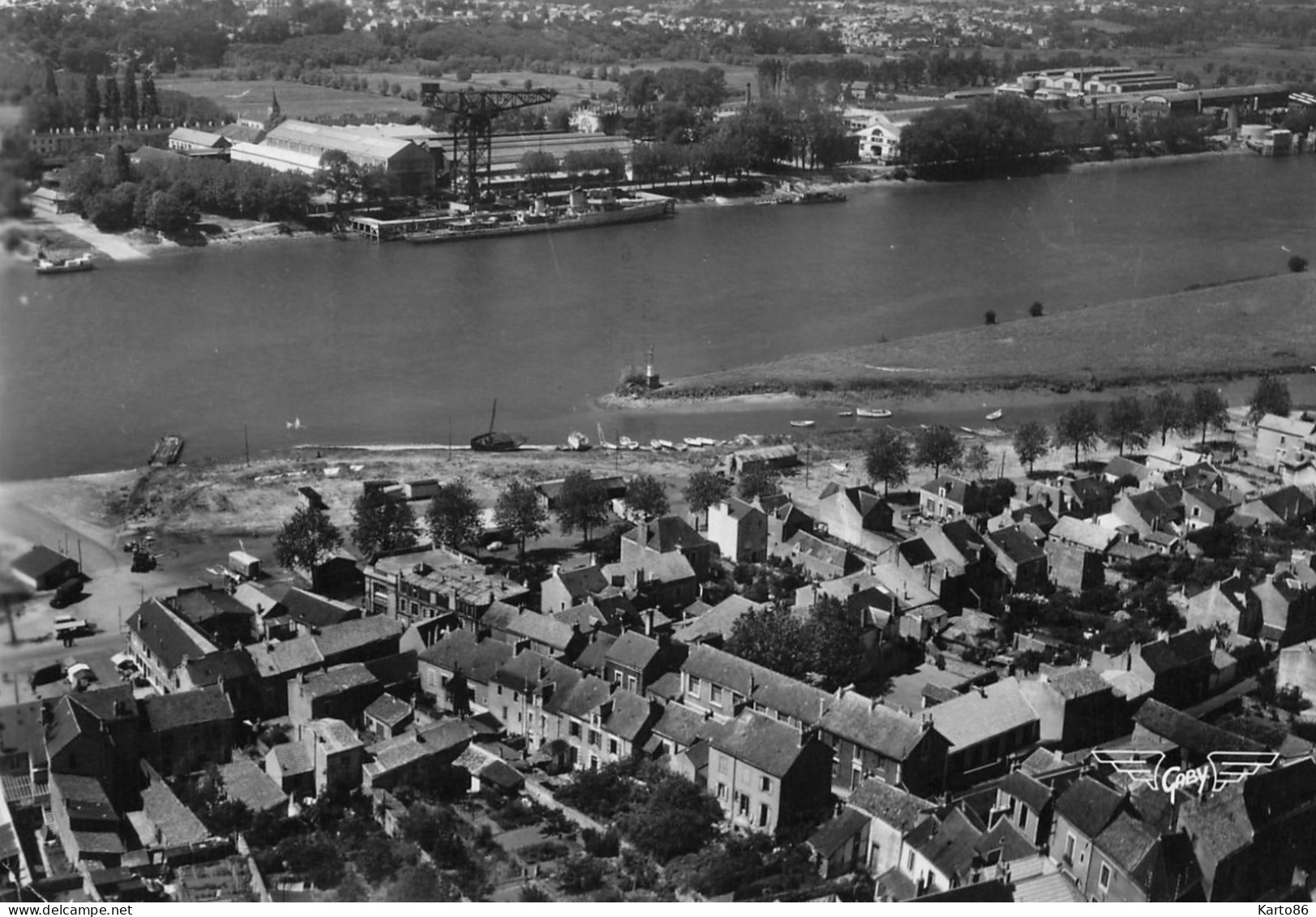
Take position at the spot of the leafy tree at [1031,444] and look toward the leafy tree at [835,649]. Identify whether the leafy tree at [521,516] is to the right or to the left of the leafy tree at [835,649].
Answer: right
